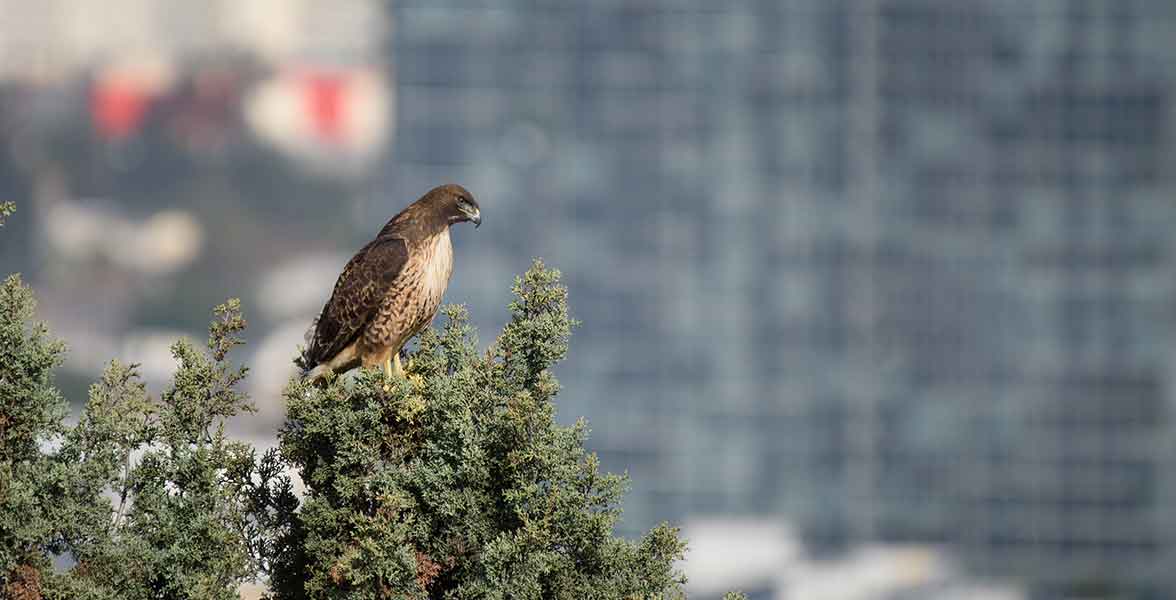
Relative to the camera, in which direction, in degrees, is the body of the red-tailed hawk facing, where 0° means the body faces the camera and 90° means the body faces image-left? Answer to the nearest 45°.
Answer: approximately 270°

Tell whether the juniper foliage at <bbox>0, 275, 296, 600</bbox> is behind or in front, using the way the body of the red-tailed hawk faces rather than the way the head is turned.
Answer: behind
